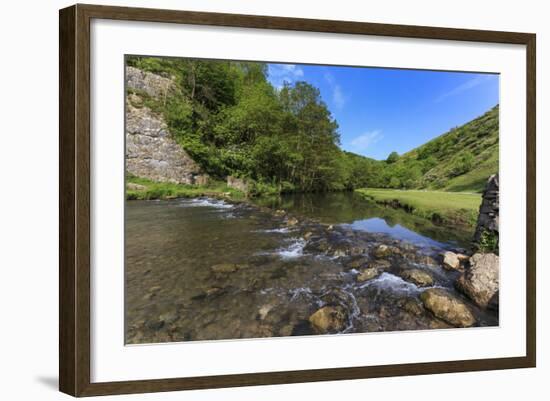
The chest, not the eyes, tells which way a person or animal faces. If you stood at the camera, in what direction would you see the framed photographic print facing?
facing the viewer and to the right of the viewer
